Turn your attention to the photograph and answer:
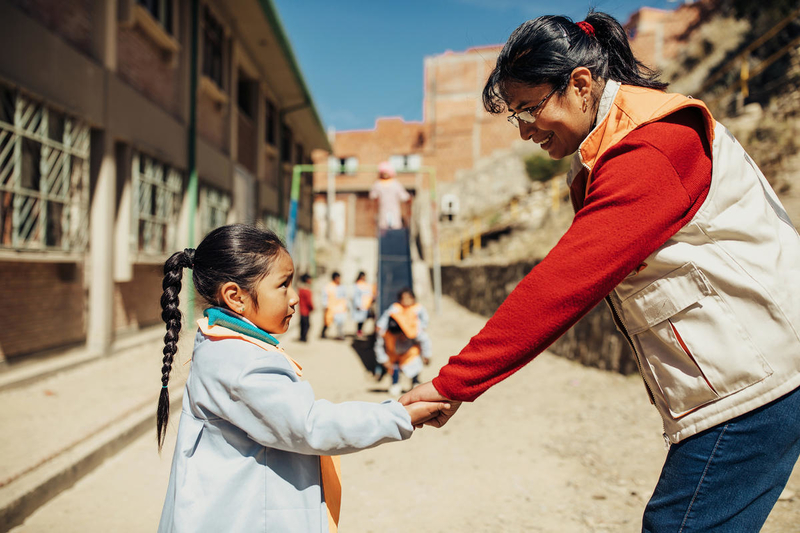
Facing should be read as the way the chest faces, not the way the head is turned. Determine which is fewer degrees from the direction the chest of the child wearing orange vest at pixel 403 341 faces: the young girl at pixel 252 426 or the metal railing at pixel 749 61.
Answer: the young girl

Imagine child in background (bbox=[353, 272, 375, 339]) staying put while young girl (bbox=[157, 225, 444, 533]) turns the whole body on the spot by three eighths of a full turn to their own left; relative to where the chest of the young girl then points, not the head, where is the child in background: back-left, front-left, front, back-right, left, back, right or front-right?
front-right

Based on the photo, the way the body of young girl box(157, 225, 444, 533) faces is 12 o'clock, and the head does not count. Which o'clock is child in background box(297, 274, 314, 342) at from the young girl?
The child in background is roughly at 9 o'clock from the young girl.

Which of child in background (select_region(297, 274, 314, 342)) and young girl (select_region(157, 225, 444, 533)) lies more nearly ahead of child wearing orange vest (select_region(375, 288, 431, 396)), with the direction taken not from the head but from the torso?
the young girl

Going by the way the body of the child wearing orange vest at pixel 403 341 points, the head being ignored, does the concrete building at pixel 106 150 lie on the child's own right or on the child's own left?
on the child's own right

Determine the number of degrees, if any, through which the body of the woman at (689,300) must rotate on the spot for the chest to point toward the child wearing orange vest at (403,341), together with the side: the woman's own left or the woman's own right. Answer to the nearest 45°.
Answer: approximately 45° to the woman's own right

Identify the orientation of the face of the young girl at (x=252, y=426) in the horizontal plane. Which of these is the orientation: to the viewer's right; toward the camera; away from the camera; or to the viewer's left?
to the viewer's right

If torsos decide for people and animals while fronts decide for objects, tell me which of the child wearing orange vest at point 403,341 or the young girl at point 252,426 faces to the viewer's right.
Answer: the young girl

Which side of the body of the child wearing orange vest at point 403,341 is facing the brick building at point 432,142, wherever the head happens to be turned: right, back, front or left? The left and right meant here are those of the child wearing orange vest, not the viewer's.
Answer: back

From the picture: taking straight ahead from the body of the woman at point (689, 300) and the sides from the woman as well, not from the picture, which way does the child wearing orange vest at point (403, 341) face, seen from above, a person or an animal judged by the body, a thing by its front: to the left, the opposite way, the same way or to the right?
to the left

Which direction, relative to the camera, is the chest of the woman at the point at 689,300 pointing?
to the viewer's left

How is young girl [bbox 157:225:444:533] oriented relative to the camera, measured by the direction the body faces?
to the viewer's right
